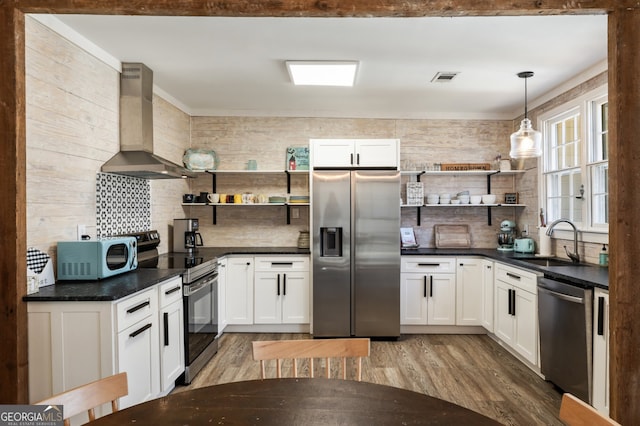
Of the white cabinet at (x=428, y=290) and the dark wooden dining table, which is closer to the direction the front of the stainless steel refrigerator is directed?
the dark wooden dining table

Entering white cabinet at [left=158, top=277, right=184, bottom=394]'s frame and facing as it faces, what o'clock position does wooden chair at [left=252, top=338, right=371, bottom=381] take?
The wooden chair is roughly at 1 o'clock from the white cabinet.

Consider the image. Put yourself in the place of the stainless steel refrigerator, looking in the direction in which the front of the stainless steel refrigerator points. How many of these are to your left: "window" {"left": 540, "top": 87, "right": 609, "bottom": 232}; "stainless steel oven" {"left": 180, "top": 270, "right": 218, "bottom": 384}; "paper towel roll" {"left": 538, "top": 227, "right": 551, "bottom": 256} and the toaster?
3

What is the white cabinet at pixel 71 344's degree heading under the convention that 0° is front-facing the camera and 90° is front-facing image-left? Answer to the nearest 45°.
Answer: approximately 315°

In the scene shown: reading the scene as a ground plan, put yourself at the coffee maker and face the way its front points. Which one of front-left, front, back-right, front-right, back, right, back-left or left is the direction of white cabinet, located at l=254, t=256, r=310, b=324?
front-left

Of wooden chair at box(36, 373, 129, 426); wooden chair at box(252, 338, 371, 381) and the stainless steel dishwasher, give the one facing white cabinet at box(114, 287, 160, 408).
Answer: the stainless steel dishwasher

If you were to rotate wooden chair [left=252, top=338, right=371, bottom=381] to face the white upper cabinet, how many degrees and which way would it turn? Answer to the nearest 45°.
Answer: approximately 180°

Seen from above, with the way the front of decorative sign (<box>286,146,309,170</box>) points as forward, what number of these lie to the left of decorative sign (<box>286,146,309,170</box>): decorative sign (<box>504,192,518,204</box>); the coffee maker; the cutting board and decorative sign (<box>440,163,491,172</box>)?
3

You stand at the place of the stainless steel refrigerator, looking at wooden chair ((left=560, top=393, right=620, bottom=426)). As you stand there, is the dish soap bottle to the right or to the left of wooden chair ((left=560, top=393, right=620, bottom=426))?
left

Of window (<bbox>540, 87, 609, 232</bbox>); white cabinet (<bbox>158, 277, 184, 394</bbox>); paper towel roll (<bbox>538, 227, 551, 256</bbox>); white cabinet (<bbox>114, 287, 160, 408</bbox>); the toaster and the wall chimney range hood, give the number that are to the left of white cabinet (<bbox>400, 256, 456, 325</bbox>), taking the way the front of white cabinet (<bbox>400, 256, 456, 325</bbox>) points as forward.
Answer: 3

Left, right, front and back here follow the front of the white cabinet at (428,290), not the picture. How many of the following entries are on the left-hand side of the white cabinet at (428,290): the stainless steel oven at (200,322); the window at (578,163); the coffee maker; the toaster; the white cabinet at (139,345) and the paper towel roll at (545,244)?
3

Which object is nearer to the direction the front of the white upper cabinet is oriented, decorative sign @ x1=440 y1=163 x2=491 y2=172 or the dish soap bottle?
the dish soap bottle

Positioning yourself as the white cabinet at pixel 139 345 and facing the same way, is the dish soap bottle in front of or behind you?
in front

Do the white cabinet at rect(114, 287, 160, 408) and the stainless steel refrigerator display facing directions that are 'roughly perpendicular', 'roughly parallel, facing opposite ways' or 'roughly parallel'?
roughly perpendicular

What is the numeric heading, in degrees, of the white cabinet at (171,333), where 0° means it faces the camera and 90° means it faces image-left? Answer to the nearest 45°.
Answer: approximately 315°

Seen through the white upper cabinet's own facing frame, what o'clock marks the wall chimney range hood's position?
The wall chimney range hood is roughly at 2 o'clock from the white upper cabinet.

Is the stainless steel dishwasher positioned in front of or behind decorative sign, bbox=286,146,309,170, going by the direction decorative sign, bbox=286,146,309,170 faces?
in front
